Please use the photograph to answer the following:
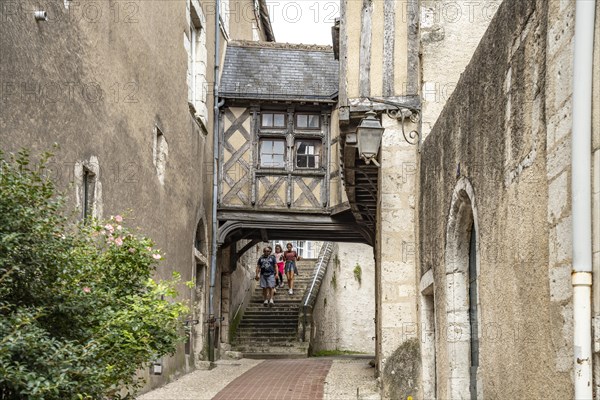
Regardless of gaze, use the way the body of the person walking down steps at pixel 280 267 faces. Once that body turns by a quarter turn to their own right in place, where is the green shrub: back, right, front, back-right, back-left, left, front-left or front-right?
left

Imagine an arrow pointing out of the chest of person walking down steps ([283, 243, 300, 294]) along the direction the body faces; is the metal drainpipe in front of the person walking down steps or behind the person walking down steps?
in front

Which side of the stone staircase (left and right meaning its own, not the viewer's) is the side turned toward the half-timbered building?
front

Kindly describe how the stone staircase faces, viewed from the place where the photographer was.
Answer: facing the viewer

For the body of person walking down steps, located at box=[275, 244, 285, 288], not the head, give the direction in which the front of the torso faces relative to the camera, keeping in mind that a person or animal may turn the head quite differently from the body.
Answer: toward the camera

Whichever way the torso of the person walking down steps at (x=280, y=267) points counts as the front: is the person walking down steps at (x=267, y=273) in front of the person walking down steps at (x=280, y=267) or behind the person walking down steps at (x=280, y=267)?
in front

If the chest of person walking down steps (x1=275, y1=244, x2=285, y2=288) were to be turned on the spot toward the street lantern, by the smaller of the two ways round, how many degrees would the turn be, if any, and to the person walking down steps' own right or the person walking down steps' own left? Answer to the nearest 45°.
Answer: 0° — they already face it

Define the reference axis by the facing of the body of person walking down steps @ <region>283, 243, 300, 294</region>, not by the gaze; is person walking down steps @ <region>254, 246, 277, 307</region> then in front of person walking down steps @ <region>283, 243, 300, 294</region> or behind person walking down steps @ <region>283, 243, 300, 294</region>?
in front

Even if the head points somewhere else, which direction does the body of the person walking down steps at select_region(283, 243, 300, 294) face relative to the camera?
toward the camera
